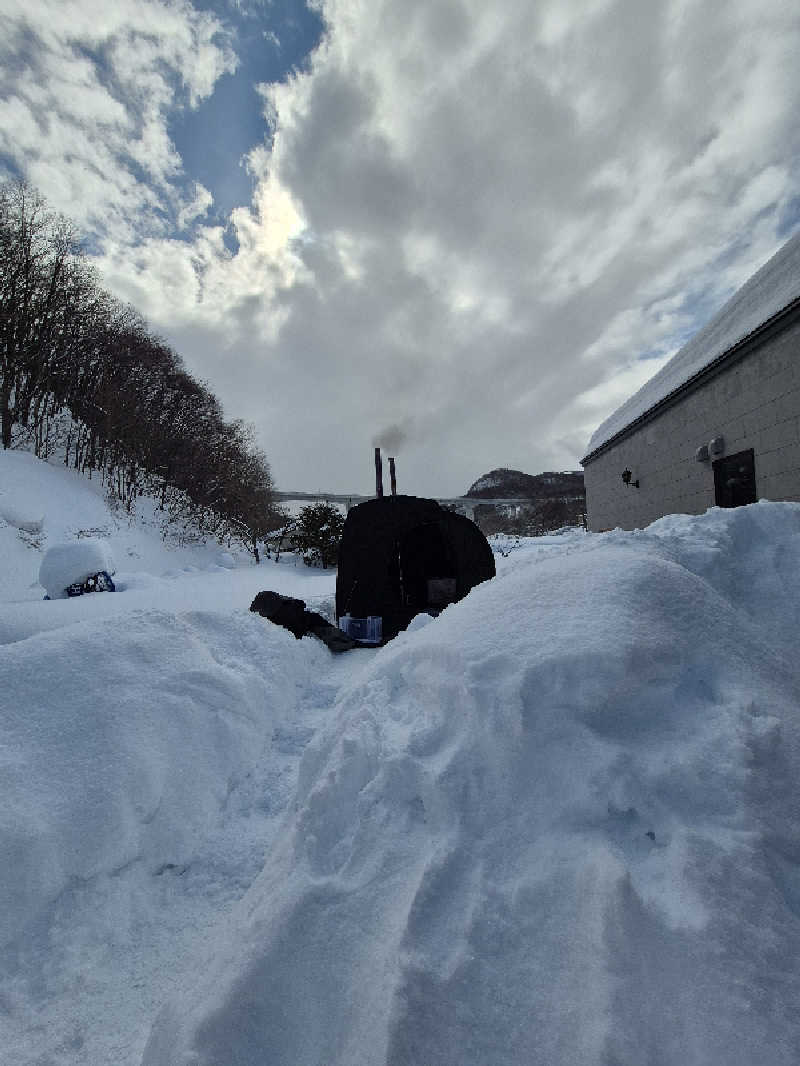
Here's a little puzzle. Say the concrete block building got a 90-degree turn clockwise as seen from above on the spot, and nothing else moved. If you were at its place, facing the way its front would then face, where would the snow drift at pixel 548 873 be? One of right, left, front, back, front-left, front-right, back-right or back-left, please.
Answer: back-left

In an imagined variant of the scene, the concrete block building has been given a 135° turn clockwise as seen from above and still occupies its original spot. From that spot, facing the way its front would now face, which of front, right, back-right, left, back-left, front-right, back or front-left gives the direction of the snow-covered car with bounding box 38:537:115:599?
back-left

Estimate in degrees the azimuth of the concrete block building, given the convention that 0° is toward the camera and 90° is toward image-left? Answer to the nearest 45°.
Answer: approximately 45°

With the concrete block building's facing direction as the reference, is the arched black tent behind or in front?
in front
